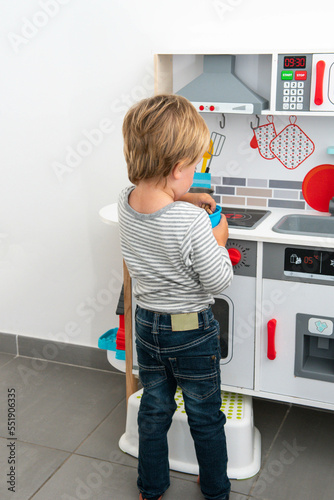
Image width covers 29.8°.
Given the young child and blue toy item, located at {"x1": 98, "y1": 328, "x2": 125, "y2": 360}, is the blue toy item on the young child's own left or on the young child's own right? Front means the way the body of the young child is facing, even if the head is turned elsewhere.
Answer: on the young child's own left

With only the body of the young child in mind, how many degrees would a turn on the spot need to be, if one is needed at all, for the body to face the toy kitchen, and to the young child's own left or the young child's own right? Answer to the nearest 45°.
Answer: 0° — they already face it

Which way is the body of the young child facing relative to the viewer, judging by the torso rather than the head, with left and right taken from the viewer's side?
facing away from the viewer and to the right of the viewer

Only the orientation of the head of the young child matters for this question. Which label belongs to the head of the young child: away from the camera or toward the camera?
away from the camera

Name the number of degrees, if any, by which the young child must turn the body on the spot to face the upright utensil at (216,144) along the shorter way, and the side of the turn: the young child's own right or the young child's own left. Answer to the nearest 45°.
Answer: approximately 45° to the young child's own left
